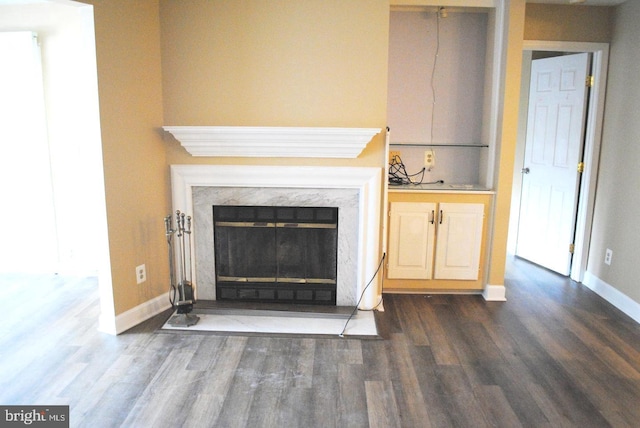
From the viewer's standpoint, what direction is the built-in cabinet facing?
toward the camera

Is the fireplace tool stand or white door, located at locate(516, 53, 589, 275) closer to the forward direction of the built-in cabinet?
the fireplace tool stand

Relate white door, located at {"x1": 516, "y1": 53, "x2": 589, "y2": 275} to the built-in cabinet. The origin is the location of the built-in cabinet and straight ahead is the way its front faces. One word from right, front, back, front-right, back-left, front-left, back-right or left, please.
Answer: back-left

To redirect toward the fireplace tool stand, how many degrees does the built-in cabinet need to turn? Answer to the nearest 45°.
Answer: approximately 45° to its right
